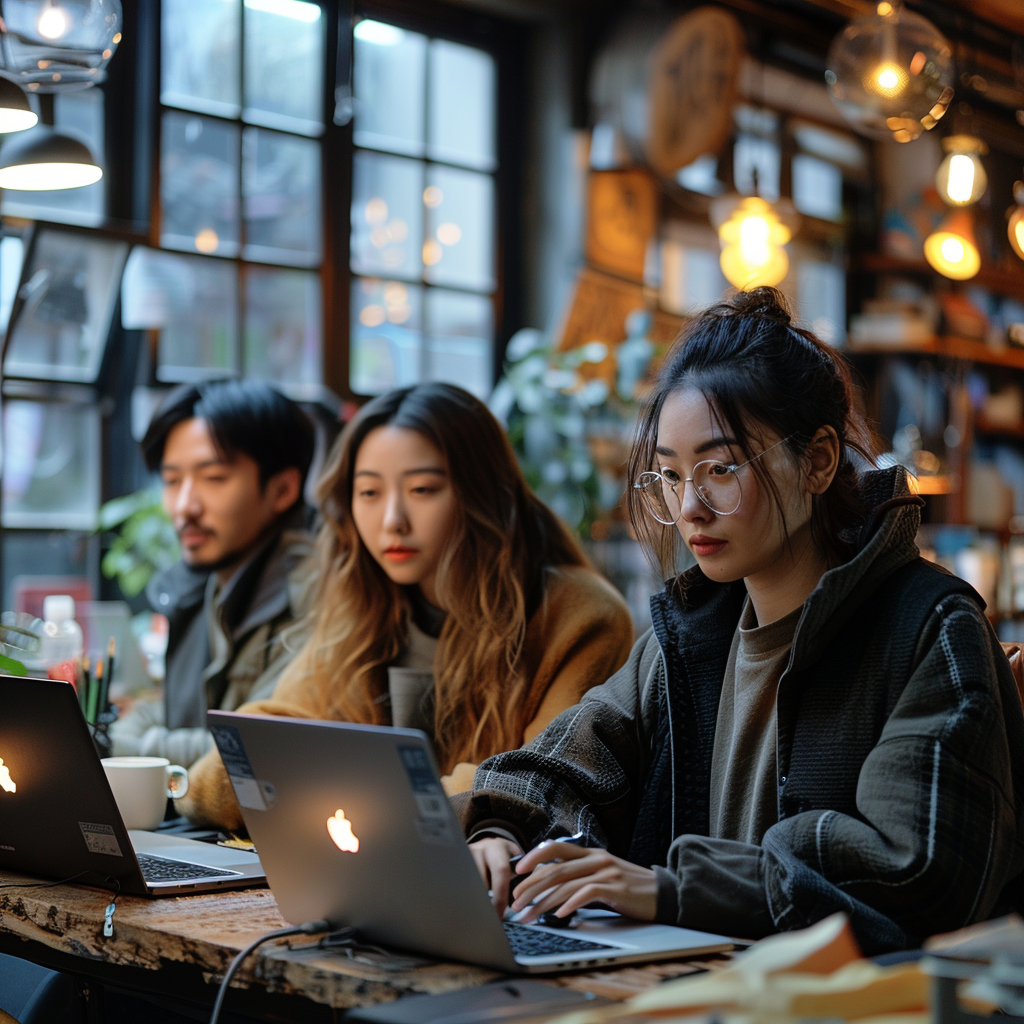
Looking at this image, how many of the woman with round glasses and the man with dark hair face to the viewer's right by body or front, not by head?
0

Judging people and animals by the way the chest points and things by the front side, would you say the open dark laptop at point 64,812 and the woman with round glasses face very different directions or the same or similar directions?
very different directions

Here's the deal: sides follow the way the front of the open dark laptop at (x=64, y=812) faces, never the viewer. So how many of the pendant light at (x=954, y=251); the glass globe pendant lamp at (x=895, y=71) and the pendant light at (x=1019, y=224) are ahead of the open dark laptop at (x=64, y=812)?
3

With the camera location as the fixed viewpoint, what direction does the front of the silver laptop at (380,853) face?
facing away from the viewer and to the right of the viewer

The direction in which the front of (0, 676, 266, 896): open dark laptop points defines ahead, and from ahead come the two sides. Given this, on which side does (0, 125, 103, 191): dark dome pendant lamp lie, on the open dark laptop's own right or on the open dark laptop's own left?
on the open dark laptop's own left

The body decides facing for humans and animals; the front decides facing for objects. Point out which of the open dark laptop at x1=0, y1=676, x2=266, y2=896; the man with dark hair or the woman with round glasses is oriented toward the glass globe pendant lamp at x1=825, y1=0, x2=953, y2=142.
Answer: the open dark laptop

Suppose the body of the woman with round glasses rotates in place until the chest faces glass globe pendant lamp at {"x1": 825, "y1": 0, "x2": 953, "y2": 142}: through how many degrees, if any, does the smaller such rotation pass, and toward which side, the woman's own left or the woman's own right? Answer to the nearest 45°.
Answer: approximately 135° to the woman's own right

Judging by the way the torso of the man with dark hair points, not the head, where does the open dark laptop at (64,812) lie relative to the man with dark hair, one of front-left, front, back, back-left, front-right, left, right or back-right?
front-left

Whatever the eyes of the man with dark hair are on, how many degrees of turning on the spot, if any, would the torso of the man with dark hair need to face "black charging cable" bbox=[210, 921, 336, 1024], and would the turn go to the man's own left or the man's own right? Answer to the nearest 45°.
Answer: approximately 45° to the man's own left

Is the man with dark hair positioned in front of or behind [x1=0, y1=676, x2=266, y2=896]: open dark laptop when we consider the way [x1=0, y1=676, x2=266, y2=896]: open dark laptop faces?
in front

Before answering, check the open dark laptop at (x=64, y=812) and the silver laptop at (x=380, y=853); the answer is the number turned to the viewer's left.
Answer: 0

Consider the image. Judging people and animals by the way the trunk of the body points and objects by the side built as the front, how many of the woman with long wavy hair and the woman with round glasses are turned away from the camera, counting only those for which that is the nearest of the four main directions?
0

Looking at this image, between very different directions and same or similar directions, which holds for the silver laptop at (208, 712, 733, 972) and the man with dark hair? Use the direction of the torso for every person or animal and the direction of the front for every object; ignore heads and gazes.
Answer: very different directions
